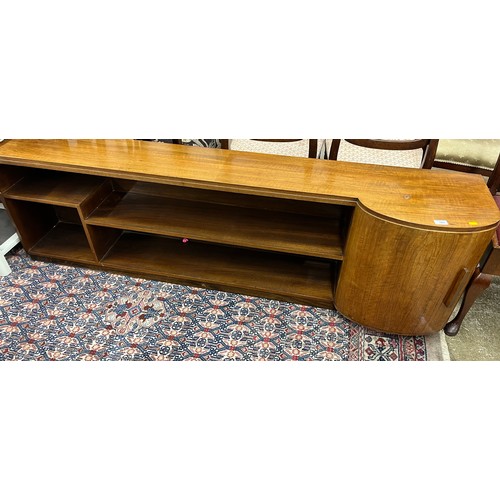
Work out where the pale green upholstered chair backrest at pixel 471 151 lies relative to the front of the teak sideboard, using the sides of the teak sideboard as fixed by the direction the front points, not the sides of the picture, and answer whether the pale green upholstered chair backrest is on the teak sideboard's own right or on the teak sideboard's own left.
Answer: on the teak sideboard's own left

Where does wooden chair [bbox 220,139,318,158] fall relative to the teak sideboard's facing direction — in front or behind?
behind

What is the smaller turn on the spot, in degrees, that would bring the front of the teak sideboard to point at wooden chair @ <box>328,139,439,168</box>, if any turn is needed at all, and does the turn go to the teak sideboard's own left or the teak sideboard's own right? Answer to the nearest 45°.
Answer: approximately 135° to the teak sideboard's own left

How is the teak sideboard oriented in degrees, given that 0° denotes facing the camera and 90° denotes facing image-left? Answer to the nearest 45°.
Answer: approximately 0°
